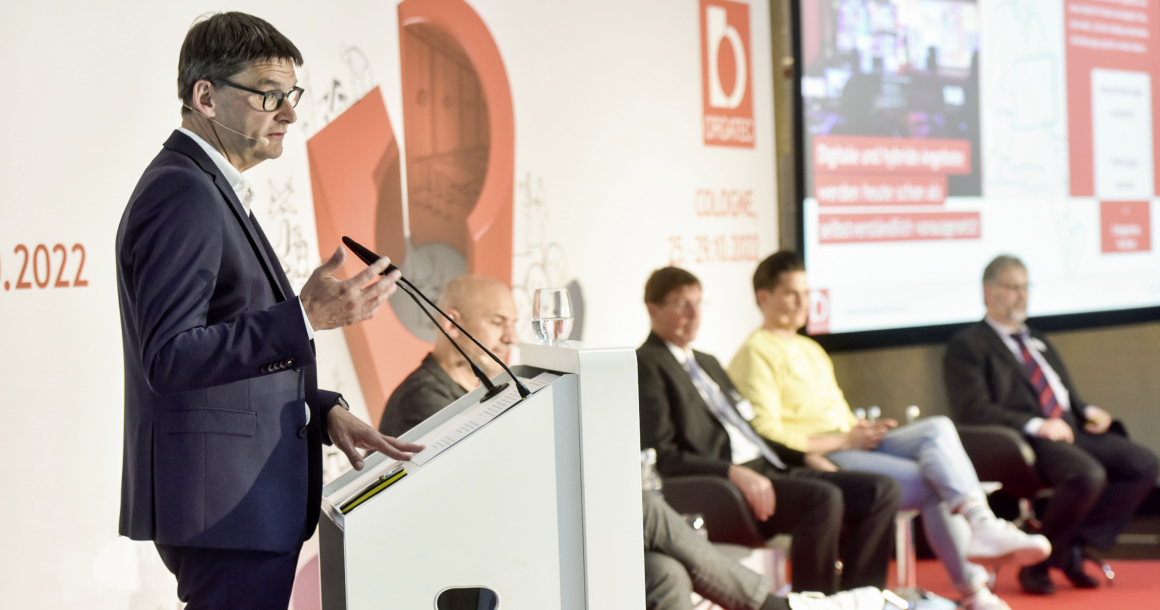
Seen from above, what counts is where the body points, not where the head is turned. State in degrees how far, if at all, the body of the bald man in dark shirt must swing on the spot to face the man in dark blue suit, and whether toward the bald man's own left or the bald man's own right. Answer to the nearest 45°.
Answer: approximately 45° to the bald man's own right

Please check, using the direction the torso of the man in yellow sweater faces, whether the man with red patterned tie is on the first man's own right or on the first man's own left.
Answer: on the first man's own left

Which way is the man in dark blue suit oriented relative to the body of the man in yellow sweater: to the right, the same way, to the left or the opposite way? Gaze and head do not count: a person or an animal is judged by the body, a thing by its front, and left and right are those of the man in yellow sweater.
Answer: to the left

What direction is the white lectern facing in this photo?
to the viewer's right

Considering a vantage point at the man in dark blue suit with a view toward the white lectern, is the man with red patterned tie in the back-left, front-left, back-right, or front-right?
front-left

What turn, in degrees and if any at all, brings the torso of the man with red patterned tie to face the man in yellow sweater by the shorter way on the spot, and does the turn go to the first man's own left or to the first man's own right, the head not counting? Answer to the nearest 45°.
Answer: approximately 90° to the first man's own right

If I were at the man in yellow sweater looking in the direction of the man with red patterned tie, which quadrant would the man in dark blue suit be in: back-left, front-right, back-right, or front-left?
back-right

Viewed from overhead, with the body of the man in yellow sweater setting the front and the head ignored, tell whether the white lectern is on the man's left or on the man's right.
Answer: on the man's right

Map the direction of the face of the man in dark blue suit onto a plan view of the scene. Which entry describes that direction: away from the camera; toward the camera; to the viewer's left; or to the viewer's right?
to the viewer's right

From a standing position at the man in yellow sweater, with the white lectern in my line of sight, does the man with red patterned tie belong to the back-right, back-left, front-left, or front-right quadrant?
back-left

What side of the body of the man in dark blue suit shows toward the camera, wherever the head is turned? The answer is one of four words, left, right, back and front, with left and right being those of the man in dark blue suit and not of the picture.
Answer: right

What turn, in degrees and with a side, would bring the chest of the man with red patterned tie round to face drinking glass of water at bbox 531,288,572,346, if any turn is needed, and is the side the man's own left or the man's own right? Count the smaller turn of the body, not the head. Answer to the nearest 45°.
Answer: approximately 45° to the man's own right
